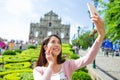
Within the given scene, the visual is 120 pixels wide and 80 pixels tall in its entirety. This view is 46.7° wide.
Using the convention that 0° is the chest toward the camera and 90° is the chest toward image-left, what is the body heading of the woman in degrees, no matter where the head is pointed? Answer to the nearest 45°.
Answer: approximately 315°
